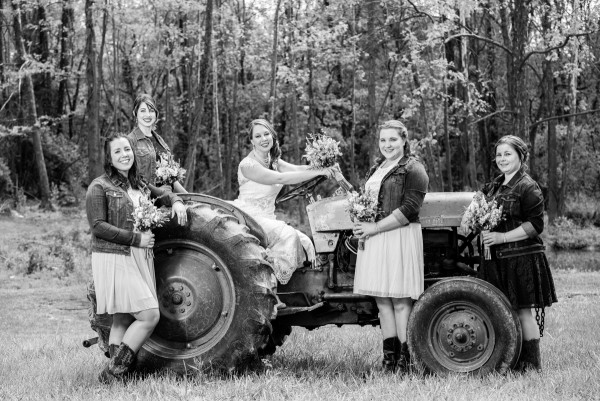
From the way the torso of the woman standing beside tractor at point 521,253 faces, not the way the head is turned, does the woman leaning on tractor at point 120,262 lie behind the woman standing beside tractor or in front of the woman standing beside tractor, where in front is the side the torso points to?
in front

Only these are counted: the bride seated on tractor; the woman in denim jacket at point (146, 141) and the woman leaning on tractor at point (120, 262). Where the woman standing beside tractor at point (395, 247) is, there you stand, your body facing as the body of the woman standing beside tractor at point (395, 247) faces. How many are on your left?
0

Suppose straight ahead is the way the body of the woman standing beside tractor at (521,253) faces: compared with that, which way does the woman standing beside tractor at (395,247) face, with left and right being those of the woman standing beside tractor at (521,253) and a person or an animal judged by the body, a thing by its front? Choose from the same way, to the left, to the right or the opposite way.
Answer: the same way

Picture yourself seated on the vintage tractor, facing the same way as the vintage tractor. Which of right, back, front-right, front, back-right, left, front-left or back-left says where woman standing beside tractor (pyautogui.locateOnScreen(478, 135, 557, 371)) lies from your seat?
front

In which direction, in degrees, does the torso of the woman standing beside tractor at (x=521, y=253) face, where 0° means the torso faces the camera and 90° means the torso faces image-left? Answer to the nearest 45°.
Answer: approximately 45°

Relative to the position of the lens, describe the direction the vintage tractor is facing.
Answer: facing to the right of the viewer

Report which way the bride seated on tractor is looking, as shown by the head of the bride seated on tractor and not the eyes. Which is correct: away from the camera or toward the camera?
toward the camera

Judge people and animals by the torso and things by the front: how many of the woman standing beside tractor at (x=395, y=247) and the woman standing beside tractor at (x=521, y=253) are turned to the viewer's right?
0

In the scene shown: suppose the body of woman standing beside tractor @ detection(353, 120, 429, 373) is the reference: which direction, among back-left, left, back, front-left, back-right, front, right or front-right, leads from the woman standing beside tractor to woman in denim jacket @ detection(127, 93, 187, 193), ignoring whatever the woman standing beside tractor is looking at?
front-right

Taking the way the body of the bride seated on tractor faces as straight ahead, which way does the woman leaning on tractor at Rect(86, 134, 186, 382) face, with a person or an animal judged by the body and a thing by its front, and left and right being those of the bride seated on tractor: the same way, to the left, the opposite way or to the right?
the same way
